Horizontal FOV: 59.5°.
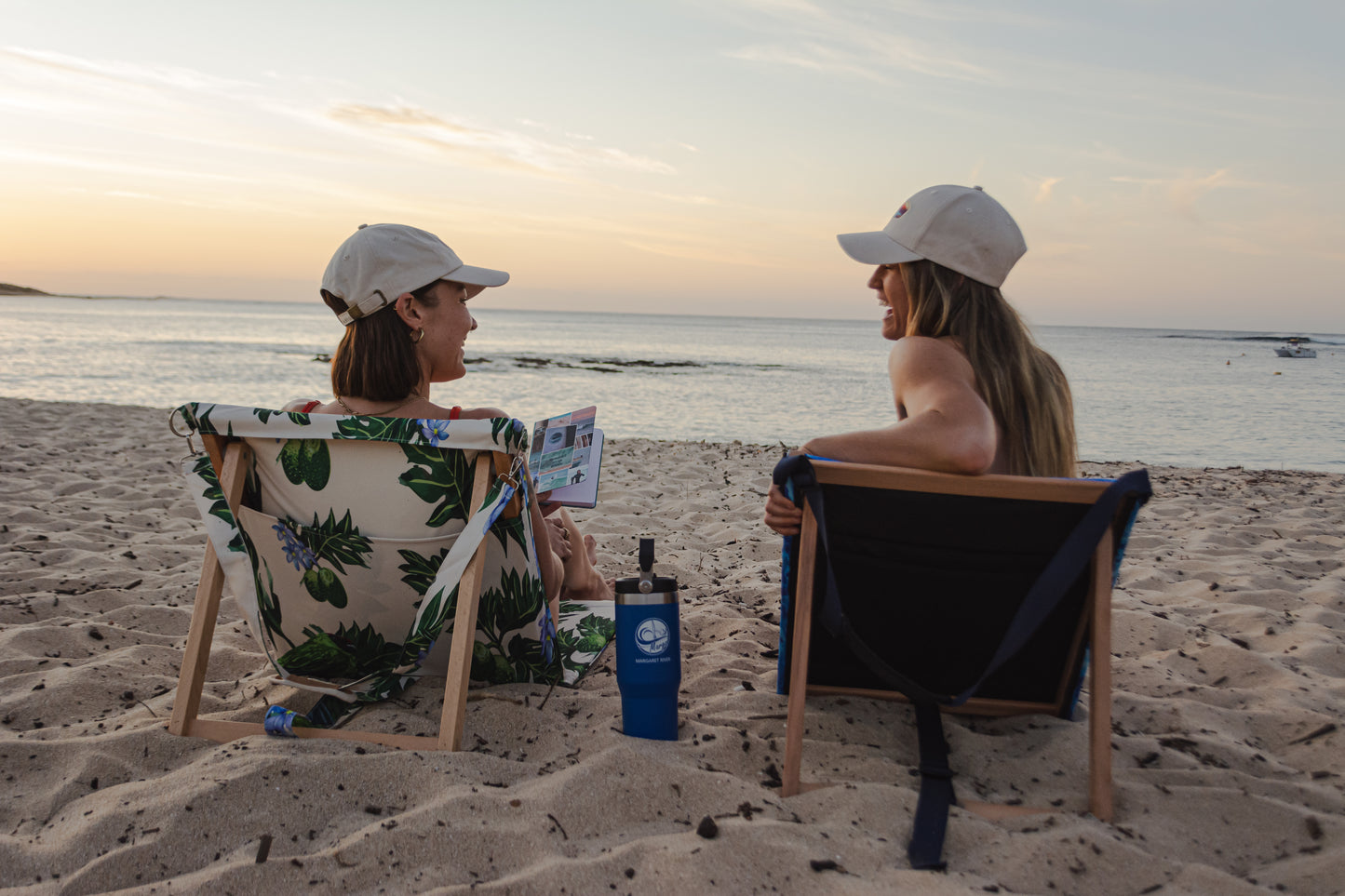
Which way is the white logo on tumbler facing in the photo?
toward the camera

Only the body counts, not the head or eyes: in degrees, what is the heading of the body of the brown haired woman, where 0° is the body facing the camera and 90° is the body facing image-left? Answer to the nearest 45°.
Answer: approximately 225°

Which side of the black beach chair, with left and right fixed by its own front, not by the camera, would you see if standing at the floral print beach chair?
left

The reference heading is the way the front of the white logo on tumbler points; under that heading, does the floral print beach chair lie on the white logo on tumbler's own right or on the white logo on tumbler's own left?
on the white logo on tumbler's own right

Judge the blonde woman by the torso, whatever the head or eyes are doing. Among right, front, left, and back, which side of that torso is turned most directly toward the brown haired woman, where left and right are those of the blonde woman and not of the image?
front

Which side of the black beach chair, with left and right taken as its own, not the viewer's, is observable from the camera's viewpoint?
back

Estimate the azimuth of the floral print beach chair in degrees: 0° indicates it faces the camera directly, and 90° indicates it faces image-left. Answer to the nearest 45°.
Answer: approximately 225°

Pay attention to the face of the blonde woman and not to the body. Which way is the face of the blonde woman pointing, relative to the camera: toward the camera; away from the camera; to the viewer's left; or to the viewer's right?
to the viewer's left

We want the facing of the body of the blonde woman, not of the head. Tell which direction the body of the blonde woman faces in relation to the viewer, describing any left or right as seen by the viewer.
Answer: facing to the left of the viewer

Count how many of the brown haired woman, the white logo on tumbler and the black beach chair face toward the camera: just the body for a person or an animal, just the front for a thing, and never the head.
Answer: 1

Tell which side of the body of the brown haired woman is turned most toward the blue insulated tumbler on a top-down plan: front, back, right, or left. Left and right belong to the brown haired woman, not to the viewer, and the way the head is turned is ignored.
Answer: right

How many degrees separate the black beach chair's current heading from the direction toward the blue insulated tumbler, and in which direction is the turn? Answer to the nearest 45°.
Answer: approximately 90° to its left

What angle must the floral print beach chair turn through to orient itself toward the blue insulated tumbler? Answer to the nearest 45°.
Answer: approximately 90° to its right
